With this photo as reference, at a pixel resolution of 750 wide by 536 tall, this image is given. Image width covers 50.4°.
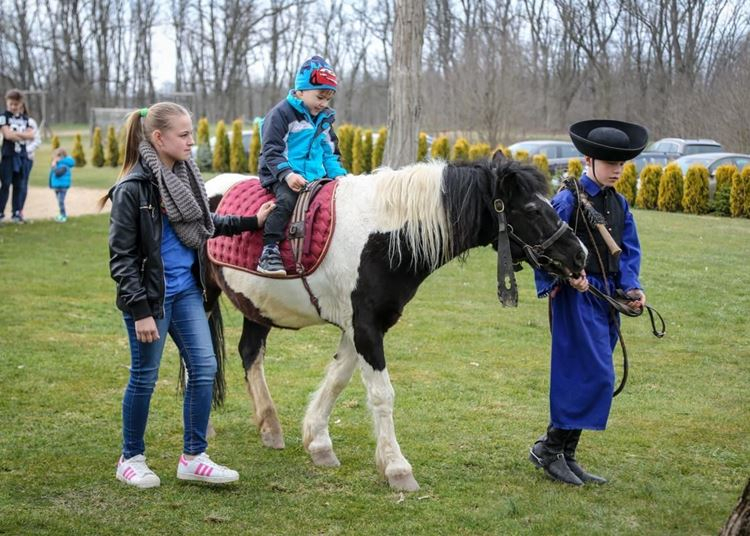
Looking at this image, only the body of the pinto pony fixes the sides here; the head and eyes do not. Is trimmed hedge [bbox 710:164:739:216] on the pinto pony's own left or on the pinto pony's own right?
on the pinto pony's own left

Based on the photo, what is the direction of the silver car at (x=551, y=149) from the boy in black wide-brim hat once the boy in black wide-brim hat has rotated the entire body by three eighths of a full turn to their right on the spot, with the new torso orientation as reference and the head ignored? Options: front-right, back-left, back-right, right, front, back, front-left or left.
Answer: right

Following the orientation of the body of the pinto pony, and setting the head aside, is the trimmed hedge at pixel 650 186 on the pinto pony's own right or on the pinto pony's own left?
on the pinto pony's own left

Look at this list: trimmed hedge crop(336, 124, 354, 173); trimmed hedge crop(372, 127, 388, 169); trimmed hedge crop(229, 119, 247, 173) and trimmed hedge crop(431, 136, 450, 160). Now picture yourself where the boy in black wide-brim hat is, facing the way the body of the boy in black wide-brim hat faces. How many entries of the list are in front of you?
0

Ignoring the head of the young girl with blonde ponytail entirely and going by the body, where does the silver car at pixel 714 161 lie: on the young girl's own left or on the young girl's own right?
on the young girl's own left

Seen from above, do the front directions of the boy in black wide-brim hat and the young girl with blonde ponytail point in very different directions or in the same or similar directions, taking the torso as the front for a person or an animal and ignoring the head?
same or similar directions

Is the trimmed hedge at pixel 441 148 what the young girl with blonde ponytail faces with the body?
no

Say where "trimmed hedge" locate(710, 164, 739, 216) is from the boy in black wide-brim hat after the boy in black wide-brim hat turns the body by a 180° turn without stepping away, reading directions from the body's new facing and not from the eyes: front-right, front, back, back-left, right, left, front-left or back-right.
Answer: front-right

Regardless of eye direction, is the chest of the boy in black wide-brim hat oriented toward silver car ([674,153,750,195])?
no

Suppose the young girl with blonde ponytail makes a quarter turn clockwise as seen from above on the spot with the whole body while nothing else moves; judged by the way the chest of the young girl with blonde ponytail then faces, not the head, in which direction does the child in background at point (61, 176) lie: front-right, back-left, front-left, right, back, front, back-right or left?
back-right

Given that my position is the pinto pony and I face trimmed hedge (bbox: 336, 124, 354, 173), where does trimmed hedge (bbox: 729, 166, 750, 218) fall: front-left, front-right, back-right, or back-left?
front-right

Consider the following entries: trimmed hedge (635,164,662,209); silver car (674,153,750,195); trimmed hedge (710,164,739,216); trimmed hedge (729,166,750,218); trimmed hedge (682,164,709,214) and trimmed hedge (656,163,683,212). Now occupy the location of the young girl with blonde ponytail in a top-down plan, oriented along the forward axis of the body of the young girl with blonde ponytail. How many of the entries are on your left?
6

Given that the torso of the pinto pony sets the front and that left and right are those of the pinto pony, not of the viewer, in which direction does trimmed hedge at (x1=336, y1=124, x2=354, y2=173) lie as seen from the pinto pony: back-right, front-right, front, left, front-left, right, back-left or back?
back-left

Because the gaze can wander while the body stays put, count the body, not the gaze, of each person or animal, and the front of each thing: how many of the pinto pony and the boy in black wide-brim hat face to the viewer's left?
0

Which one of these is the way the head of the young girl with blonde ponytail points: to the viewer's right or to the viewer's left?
to the viewer's right

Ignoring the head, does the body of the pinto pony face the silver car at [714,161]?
no

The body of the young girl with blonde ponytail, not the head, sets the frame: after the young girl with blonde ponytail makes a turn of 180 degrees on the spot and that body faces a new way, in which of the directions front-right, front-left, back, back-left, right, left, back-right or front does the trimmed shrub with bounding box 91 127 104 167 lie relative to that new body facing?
front-right

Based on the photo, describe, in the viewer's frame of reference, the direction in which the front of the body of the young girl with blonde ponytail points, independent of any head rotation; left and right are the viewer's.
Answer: facing the viewer and to the right of the viewer

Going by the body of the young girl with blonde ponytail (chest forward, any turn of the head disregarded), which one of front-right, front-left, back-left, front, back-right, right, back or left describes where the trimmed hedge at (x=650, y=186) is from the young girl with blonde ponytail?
left
